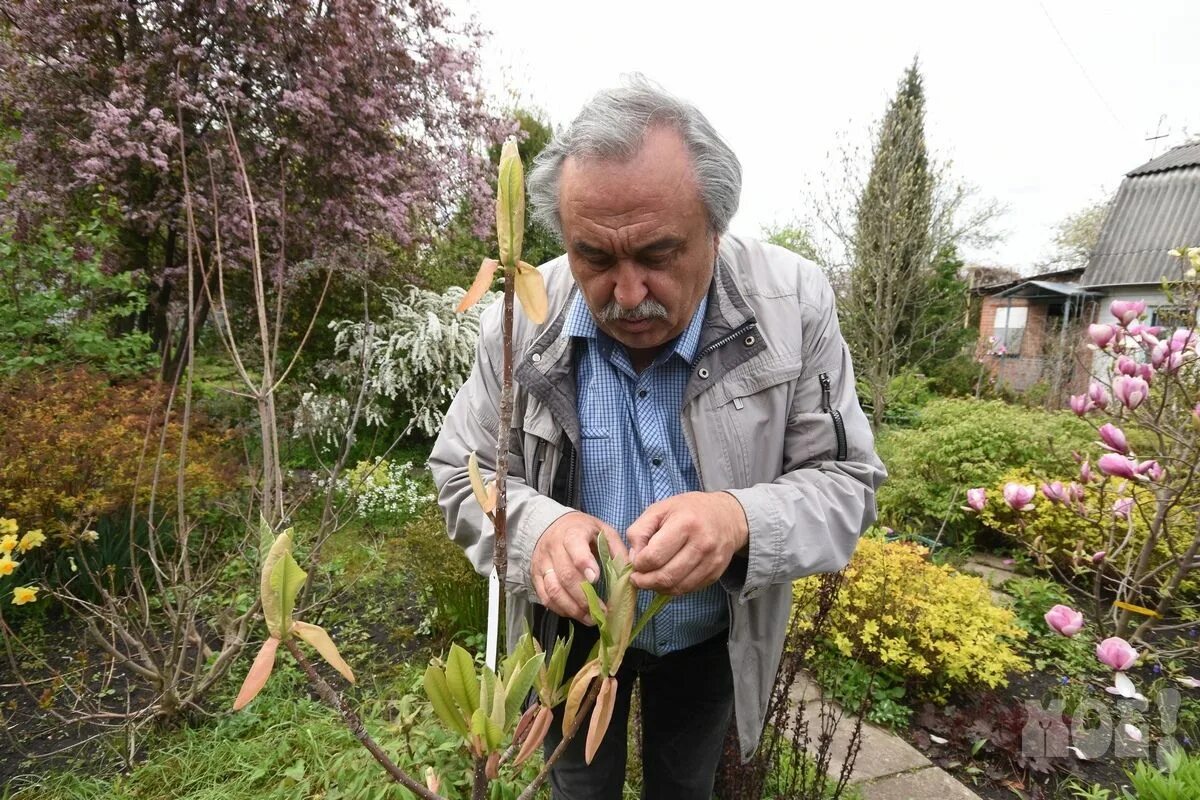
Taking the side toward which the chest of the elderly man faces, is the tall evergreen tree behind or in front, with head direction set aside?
behind

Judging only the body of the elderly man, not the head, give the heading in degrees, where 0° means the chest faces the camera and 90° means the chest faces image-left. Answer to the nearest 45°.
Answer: approximately 0°

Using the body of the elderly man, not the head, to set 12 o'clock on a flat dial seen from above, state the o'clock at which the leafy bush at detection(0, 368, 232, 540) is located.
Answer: The leafy bush is roughly at 4 o'clock from the elderly man.

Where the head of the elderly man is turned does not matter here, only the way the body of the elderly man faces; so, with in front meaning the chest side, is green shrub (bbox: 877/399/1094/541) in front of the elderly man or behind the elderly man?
behind

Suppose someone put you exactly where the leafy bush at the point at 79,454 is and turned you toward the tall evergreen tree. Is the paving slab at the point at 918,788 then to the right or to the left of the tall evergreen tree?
right

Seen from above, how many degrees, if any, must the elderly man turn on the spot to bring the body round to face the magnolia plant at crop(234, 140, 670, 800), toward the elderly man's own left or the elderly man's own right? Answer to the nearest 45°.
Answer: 0° — they already face it

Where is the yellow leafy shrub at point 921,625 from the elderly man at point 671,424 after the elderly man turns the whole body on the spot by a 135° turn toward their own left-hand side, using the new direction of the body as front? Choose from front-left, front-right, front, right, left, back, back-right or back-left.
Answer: front

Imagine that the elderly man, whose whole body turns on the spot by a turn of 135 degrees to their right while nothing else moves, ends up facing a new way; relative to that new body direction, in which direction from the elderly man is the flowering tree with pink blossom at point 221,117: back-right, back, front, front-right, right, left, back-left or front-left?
front

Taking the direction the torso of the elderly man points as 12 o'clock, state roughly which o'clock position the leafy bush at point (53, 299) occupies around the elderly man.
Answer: The leafy bush is roughly at 4 o'clock from the elderly man.

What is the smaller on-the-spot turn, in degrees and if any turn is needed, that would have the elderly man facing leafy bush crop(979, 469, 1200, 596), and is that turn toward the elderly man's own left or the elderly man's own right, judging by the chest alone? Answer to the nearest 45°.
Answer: approximately 135° to the elderly man's own left
